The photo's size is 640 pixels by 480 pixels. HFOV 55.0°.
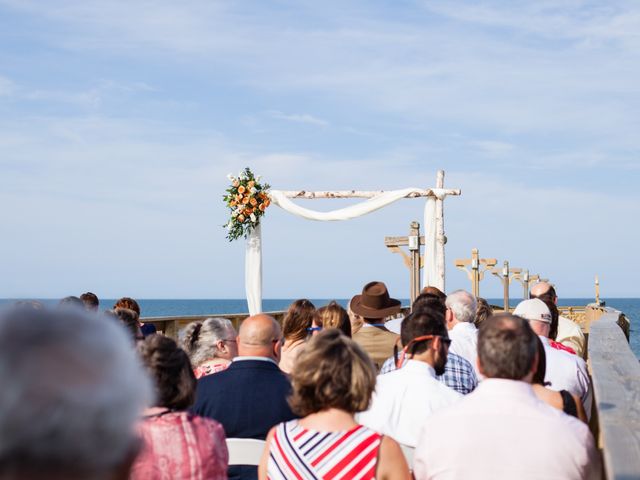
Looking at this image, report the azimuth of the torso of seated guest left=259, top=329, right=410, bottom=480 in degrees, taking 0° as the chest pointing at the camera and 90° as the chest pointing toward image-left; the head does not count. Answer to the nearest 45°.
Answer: approximately 180°

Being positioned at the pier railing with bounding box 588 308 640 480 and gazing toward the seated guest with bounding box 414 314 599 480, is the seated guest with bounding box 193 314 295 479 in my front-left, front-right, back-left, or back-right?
front-right

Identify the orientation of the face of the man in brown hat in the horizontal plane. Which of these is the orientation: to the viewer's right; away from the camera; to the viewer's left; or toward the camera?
away from the camera

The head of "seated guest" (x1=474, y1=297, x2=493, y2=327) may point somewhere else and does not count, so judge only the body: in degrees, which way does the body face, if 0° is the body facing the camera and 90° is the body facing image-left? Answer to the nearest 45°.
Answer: approximately 180°

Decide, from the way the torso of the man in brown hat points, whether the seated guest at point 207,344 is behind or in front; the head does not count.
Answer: behind

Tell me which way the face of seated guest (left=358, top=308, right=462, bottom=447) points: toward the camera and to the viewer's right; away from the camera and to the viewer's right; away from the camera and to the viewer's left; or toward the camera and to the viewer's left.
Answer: away from the camera and to the viewer's right

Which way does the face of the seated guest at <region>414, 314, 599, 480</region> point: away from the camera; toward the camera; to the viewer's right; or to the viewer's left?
away from the camera

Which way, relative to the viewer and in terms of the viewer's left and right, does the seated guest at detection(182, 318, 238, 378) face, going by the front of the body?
facing away from the viewer and to the right of the viewer

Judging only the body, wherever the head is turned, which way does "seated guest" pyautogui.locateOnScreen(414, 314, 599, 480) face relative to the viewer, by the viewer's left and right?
facing away from the viewer

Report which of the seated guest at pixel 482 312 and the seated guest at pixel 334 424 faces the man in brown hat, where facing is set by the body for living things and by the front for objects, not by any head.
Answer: the seated guest at pixel 334 424

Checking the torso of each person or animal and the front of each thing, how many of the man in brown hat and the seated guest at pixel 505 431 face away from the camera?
2

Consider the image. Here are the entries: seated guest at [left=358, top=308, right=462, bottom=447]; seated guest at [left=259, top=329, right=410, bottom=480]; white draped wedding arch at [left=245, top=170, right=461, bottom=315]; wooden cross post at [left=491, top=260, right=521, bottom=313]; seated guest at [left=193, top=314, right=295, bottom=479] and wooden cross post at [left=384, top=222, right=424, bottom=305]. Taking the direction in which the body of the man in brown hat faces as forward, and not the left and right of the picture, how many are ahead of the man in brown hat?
3

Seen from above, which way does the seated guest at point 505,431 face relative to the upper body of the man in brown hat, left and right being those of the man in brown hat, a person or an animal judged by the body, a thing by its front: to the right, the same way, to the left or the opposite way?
the same way

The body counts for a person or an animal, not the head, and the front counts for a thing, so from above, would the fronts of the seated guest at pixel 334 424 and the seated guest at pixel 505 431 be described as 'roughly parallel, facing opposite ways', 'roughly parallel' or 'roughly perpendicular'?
roughly parallel

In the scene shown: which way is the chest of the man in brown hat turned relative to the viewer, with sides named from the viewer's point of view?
facing away from the viewer

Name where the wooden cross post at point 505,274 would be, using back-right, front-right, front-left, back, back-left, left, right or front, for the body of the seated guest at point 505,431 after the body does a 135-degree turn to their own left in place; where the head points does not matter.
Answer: back-right

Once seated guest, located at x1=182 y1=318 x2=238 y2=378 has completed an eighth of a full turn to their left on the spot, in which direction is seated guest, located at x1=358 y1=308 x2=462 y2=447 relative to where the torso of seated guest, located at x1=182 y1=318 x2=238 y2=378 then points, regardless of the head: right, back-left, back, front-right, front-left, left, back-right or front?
back-right

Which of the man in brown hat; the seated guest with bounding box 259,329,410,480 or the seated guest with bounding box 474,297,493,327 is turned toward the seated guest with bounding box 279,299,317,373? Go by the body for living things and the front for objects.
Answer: the seated guest with bounding box 259,329,410,480

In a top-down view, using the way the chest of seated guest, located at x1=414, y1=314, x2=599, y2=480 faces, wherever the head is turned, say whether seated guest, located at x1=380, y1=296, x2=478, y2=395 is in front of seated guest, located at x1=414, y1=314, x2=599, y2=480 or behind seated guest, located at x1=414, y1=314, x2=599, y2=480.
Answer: in front
